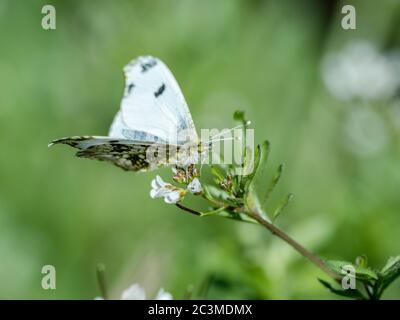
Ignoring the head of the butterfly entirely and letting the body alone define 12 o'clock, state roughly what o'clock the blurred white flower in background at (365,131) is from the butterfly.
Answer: The blurred white flower in background is roughly at 10 o'clock from the butterfly.

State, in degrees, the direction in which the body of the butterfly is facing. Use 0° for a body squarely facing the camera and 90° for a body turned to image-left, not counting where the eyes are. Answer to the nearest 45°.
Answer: approximately 270°

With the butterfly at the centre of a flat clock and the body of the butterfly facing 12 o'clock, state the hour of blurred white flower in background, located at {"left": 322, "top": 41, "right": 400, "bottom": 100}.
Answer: The blurred white flower in background is roughly at 10 o'clock from the butterfly.
